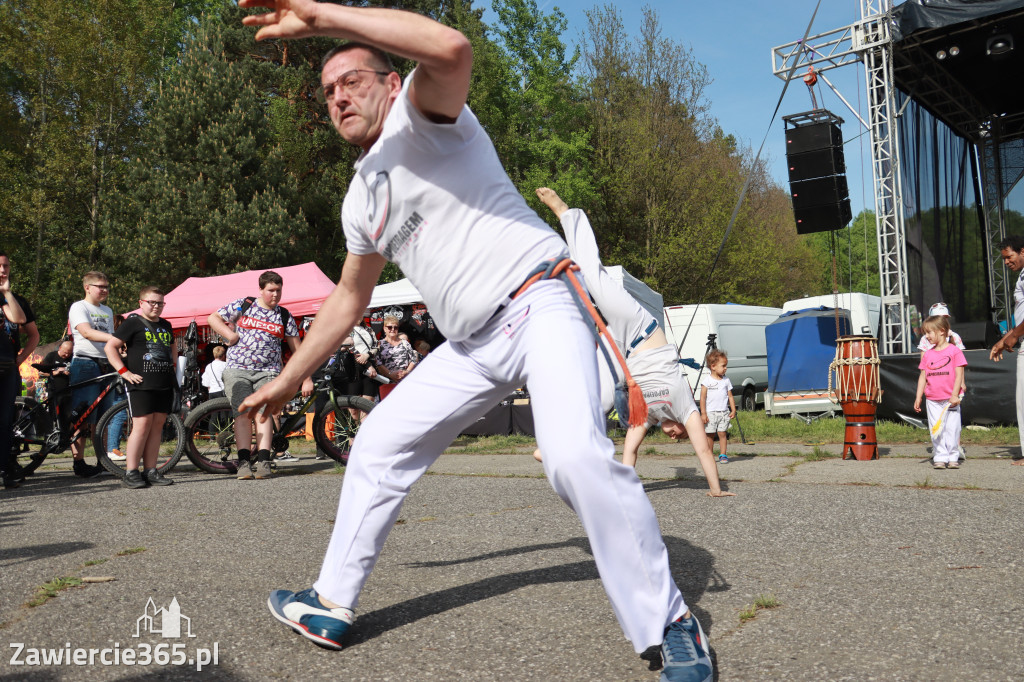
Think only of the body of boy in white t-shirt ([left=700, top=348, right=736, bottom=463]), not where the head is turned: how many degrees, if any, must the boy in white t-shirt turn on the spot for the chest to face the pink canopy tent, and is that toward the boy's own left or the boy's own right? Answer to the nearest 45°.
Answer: approximately 135° to the boy's own right

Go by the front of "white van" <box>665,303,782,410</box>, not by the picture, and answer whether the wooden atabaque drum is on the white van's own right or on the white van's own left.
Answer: on the white van's own right

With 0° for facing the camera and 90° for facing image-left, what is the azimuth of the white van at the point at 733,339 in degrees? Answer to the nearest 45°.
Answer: approximately 225°

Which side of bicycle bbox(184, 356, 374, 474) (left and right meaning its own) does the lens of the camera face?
right

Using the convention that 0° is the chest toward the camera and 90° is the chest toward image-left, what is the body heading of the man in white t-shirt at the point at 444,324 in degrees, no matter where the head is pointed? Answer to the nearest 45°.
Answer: approximately 45°

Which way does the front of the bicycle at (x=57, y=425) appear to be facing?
to the viewer's right

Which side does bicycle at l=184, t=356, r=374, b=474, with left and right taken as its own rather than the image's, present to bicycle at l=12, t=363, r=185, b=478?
back
